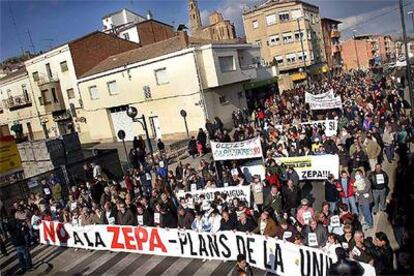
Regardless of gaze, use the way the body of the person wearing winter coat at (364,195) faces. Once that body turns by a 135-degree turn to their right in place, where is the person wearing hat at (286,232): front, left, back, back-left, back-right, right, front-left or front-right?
back-left

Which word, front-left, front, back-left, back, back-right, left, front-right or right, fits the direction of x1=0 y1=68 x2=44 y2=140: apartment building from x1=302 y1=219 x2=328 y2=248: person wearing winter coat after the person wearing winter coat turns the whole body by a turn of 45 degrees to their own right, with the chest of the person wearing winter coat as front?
right

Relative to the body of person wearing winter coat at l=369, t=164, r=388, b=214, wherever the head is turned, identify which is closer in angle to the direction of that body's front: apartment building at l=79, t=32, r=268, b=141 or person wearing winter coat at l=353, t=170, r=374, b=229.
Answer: the person wearing winter coat

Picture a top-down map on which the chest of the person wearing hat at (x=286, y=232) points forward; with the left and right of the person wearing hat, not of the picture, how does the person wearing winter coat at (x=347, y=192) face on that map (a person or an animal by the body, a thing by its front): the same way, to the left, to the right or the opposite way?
the same way

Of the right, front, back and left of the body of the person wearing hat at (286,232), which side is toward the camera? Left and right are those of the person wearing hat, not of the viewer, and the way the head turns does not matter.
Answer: front

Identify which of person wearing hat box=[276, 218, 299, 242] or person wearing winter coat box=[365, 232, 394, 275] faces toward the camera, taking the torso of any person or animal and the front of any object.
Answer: the person wearing hat

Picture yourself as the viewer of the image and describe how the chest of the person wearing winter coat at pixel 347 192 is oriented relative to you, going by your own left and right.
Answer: facing the viewer

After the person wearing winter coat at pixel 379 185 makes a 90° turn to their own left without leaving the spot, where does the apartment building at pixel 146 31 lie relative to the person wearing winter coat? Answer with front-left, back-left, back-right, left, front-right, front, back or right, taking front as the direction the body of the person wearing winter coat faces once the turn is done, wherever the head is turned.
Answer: back-left

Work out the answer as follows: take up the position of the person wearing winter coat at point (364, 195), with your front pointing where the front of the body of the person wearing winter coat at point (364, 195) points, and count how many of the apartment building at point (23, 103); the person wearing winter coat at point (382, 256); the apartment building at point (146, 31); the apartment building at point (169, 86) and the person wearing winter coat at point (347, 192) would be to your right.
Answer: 4

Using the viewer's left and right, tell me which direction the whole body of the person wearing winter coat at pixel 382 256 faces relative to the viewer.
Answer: facing to the left of the viewer

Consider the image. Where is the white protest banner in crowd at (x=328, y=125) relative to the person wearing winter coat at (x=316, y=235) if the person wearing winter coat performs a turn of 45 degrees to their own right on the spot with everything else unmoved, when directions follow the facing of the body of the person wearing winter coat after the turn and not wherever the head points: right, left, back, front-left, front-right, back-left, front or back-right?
back-right

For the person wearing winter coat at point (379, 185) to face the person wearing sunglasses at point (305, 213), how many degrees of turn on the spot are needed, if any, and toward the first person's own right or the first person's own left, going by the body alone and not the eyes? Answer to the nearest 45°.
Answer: approximately 45° to the first person's own right

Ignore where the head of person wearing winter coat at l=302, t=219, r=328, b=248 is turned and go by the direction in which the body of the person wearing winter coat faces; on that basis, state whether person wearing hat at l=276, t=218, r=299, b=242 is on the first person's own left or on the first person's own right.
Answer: on the first person's own right

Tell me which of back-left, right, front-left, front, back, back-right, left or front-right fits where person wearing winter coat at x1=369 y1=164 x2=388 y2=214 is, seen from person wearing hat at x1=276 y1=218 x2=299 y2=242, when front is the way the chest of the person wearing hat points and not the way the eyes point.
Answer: back-left

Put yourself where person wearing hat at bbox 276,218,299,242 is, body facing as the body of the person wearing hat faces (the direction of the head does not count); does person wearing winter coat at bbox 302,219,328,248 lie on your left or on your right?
on your left

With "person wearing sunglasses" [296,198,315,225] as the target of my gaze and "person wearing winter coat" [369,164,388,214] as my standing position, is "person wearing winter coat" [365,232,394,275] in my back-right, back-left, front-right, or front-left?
front-left
